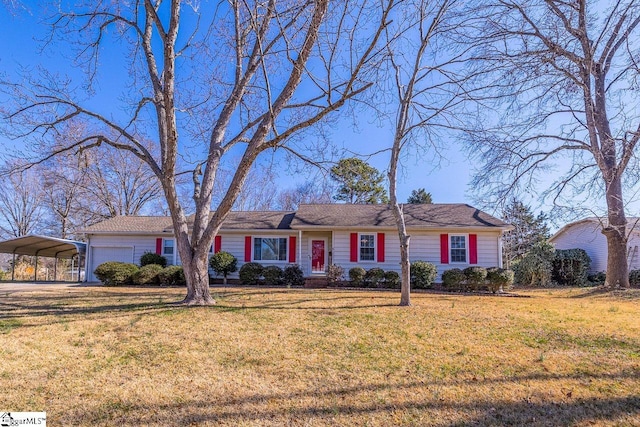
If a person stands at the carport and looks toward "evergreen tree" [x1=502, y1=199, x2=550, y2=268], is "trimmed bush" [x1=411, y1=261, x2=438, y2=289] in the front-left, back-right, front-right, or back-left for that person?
front-right

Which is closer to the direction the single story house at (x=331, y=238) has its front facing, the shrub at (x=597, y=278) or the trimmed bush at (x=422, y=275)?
the trimmed bush

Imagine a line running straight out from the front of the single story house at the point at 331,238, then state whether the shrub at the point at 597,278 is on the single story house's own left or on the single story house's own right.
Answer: on the single story house's own left

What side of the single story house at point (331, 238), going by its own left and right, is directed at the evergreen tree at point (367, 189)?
back

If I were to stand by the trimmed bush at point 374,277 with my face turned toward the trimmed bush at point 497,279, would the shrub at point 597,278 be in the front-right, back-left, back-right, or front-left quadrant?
front-left

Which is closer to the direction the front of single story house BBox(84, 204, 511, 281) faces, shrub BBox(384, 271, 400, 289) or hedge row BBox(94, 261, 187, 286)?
the shrub

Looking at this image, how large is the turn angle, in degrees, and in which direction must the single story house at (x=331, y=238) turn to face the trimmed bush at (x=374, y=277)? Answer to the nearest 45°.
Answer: approximately 45° to its left

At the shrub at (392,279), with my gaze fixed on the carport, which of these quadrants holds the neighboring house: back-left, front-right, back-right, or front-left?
back-right

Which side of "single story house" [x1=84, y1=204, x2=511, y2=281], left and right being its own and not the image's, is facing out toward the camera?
front

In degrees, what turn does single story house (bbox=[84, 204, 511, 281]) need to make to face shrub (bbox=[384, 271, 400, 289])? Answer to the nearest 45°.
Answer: approximately 45° to its left

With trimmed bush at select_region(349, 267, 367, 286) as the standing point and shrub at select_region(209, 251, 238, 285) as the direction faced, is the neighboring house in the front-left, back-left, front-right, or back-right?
back-right

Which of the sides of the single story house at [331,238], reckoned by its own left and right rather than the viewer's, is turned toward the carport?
right

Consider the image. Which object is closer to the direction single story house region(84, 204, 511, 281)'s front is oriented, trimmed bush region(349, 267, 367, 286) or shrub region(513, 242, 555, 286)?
the trimmed bush
